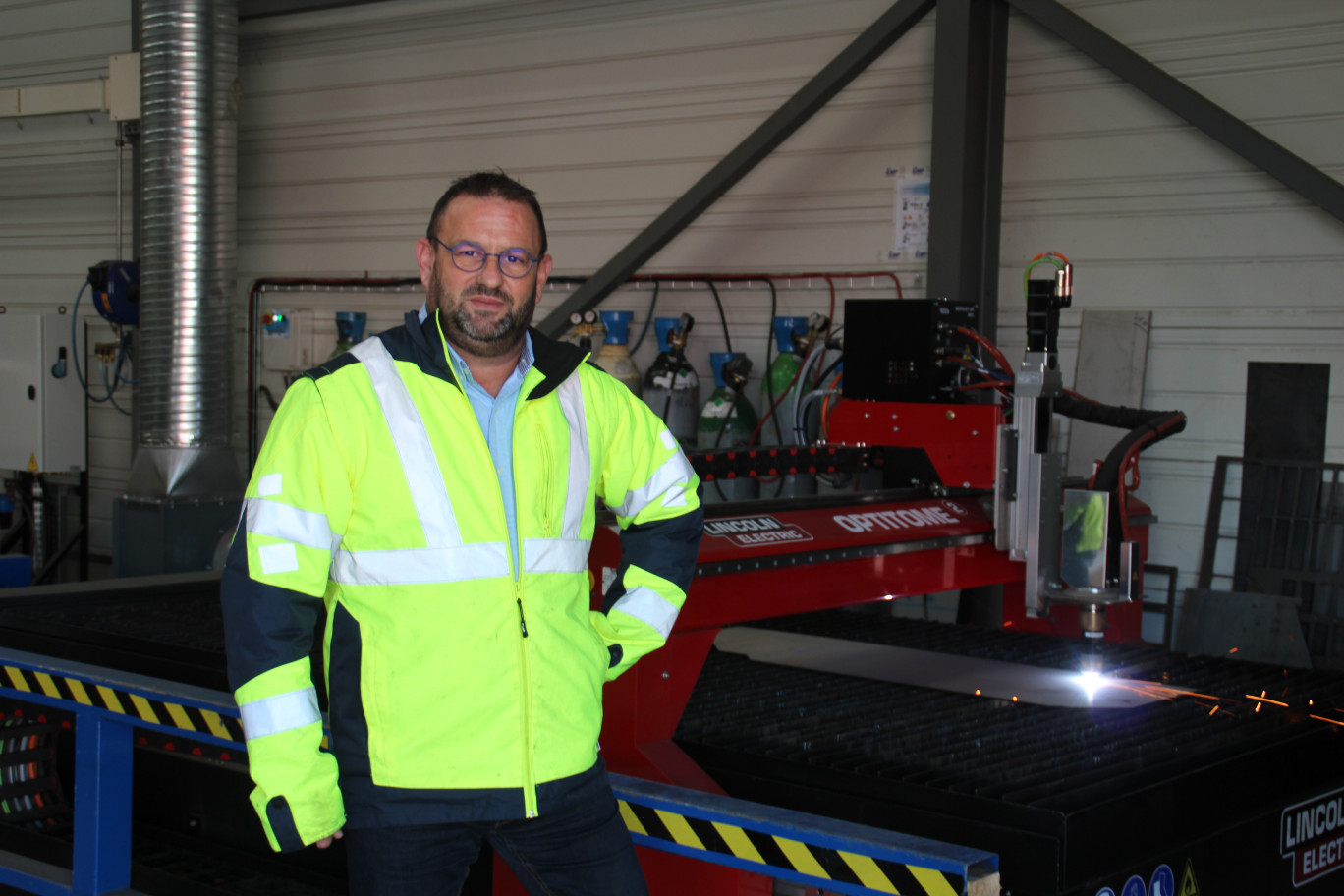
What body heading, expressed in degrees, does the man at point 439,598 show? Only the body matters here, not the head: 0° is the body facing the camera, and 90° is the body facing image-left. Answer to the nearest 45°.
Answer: approximately 315°

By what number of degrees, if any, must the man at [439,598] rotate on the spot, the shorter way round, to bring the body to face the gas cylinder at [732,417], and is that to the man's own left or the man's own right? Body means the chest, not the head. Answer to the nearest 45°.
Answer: approximately 135° to the man's own left

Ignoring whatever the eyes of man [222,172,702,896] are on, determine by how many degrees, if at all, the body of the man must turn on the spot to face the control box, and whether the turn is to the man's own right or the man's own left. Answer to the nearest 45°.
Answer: approximately 90° to the man's own left

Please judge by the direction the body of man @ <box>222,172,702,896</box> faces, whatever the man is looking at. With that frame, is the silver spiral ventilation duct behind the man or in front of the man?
behind

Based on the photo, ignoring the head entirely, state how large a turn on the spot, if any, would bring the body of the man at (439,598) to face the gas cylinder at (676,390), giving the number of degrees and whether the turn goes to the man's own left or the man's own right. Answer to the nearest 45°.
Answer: approximately 135° to the man's own left

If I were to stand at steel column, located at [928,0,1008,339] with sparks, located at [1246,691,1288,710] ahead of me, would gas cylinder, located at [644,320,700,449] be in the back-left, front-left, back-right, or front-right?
back-right

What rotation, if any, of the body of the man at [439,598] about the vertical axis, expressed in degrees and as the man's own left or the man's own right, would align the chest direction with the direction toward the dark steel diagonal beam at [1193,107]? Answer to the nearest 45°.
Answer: approximately 90° to the man's own left

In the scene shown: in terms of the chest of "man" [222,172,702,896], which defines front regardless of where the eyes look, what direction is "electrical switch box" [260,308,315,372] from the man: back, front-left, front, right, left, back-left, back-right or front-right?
back-left

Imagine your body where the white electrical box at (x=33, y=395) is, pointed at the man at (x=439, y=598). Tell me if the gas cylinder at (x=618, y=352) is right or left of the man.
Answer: left

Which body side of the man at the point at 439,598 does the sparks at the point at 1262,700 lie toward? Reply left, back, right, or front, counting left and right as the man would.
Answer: left

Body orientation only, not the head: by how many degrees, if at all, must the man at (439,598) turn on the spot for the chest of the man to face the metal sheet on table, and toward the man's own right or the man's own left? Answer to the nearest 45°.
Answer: approximately 90° to the man's own left
